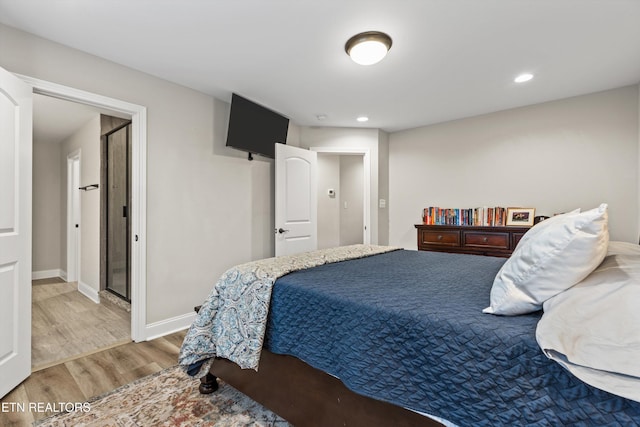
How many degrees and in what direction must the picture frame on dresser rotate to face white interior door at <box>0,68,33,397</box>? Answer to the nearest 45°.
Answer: approximately 45° to its right

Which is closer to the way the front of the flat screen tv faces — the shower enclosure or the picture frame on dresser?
the picture frame on dresser

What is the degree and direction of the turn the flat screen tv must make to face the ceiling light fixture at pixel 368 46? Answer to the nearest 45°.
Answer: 0° — it already faces it

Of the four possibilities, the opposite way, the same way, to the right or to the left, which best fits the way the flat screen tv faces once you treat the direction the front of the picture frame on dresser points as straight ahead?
to the left

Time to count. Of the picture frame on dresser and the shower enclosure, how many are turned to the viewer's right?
0

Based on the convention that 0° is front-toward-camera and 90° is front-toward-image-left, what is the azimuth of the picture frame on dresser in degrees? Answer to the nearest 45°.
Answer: approximately 0°

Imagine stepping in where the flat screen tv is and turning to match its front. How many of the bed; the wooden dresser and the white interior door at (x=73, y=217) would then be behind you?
1

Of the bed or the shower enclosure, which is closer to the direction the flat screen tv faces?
the bed

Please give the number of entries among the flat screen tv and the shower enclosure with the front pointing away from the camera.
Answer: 0

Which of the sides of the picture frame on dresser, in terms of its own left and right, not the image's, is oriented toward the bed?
front
